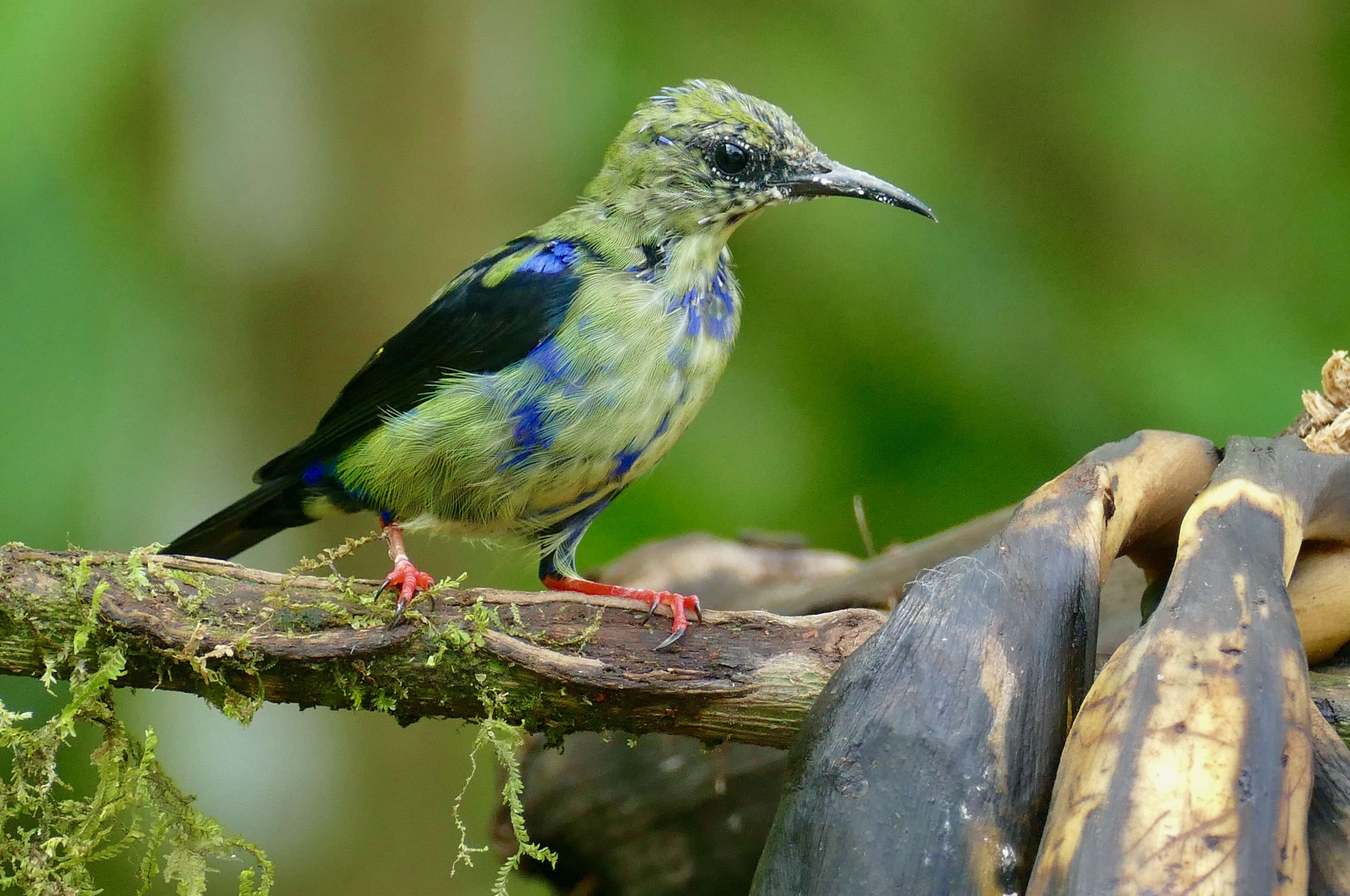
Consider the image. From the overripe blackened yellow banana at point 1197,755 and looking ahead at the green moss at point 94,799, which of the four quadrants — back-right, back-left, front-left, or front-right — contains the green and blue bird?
front-right

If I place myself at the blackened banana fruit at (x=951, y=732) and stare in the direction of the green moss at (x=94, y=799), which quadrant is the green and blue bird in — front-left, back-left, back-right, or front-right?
front-right

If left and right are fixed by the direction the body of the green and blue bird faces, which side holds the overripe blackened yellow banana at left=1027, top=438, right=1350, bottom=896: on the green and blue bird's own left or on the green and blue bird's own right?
on the green and blue bird's own right

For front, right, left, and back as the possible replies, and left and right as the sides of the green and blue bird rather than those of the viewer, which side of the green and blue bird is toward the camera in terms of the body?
right

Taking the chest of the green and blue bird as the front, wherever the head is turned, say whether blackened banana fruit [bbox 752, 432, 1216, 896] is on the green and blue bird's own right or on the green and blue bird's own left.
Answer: on the green and blue bird's own right
